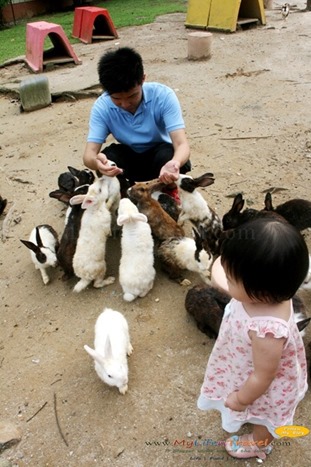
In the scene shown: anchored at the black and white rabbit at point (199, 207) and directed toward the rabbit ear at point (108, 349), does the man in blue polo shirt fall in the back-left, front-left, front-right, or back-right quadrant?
back-right

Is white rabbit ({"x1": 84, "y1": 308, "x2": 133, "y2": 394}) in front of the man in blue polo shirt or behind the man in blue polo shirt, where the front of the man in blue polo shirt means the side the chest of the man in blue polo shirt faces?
in front

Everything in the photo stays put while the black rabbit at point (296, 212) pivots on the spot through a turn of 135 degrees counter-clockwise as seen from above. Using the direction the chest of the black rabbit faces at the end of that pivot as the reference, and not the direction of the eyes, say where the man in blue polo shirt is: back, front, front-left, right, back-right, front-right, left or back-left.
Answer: back-right

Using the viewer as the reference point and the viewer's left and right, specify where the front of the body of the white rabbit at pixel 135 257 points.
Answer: facing away from the viewer

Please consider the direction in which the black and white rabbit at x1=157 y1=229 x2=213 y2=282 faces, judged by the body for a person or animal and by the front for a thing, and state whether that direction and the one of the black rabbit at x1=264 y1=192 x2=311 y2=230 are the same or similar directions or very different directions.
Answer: very different directions

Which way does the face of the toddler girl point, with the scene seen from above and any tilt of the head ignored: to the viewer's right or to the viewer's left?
to the viewer's left

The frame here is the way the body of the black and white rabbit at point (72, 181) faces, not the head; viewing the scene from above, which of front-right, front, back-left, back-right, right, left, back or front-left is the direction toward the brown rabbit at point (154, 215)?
front-right
